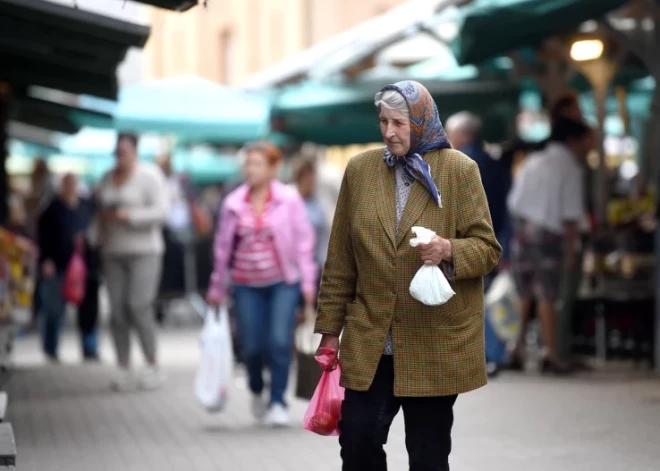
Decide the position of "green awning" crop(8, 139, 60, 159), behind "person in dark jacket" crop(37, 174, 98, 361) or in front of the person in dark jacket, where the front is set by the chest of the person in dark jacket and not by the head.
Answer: behind

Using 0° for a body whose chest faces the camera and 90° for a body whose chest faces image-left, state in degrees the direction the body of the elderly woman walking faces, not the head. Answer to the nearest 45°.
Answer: approximately 45°

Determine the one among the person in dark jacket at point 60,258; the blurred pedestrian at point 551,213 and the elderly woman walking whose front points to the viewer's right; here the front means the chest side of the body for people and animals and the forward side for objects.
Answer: the blurred pedestrian

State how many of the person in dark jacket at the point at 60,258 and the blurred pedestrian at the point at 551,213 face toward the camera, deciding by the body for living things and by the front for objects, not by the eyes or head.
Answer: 1

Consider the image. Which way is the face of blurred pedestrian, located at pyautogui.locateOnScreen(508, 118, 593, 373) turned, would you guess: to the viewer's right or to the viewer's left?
to the viewer's right

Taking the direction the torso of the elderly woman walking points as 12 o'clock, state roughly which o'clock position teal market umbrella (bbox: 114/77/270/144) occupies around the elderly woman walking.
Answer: The teal market umbrella is roughly at 4 o'clock from the elderly woman walking.
